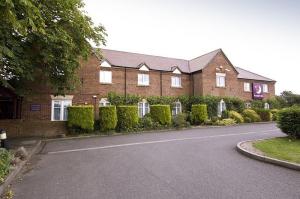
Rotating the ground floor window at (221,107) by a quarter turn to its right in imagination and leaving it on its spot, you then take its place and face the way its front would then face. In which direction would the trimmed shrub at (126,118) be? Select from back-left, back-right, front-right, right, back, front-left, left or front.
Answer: front

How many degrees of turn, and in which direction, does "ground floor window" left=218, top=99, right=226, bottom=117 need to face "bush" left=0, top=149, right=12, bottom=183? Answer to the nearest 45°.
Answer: approximately 45° to its right

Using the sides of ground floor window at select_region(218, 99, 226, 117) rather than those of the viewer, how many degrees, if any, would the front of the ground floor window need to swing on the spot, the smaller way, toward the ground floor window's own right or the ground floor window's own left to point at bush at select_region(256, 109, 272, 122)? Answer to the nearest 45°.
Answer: approximately 45° to the ground floor window's own left

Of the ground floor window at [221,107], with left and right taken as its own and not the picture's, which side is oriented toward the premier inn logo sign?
left

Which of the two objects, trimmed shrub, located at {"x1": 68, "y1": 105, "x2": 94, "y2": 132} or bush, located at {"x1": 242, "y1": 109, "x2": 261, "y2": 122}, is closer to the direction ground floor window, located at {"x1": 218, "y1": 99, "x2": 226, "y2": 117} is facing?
the bush

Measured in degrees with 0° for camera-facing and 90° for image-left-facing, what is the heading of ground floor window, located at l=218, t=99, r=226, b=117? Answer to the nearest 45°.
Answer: approximately 315°

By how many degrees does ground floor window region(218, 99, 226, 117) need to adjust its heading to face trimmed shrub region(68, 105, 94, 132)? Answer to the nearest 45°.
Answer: approximately 90° to its right

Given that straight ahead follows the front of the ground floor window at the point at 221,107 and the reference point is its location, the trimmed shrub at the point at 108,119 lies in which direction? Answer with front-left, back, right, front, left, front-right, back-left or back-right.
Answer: right

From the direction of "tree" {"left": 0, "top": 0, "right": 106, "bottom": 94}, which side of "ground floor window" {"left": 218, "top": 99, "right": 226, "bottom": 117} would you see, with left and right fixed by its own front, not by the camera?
right

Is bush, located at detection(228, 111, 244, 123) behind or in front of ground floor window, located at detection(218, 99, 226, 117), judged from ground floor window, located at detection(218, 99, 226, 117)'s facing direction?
in front

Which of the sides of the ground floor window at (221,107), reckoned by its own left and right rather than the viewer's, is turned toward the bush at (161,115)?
right

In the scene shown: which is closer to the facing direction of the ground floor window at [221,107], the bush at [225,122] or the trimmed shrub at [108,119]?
the bush
